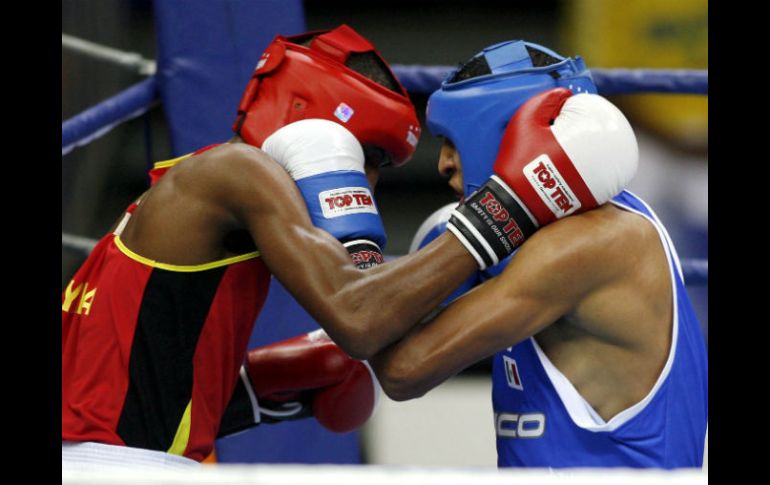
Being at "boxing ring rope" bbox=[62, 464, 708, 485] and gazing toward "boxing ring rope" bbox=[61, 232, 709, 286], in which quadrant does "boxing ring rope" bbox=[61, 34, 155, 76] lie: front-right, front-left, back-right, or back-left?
front-left

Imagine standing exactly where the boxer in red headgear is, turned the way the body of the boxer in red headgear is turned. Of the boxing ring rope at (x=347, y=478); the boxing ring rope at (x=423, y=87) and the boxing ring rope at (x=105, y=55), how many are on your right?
1

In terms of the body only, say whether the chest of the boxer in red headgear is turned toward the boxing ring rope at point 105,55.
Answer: no

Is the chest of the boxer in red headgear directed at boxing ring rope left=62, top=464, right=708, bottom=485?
no

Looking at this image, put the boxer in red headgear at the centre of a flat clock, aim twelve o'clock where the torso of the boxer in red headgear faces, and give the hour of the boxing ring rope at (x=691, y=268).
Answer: The boxing ring rope is roughly at 11 o'clock from the boxer in red headgear.

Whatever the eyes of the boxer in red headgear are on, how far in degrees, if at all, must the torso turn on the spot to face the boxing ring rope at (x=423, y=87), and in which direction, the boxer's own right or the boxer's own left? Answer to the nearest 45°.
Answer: approximately 45° to the boxer's own left

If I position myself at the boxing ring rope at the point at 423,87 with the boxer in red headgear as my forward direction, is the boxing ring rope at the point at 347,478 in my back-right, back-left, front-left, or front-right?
front-left

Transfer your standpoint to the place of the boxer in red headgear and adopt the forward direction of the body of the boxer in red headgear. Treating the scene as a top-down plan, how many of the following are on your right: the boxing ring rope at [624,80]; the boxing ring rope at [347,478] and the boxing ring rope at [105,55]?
1

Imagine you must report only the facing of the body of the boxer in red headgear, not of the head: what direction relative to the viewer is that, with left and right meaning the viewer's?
facing to the right of the viewer

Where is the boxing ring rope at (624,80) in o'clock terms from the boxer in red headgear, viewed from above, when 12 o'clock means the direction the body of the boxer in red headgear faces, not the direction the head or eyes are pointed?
The boxing ring rope is roughly at 11 o'clock from the boxer in red headgear.
